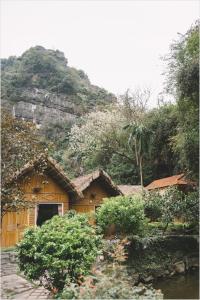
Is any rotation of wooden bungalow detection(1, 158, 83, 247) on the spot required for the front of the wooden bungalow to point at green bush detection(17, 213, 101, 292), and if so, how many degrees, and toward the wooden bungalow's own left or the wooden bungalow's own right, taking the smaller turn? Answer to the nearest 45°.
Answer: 0° — it already faces it

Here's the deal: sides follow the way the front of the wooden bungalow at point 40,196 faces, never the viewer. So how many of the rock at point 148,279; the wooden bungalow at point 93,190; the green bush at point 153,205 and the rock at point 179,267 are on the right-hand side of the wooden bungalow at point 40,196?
0

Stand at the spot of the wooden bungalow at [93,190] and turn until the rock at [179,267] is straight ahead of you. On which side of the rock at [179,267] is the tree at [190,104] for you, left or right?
left

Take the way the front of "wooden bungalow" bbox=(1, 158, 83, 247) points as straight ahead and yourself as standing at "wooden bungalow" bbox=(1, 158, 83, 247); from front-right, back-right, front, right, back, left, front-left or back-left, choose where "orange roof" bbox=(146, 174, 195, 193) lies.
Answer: back-left

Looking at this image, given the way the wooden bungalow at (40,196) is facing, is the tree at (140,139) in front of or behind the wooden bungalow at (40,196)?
behind

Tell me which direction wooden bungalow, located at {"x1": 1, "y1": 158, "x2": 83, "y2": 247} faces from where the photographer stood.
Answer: facing the viewer

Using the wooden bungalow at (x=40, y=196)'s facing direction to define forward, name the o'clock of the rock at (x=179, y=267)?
The rock is roughly at 10 o'clock from the wooden bungalow.

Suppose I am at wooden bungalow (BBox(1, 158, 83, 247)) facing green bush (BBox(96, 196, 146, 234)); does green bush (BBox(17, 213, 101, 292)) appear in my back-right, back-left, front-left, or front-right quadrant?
front-right

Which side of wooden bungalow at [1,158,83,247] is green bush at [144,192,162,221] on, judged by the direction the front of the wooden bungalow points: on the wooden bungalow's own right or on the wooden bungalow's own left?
on the wooden bungalow's own left

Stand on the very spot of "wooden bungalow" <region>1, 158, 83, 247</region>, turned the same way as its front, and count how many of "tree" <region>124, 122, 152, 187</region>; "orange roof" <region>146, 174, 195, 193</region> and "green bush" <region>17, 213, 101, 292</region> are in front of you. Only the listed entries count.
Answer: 1

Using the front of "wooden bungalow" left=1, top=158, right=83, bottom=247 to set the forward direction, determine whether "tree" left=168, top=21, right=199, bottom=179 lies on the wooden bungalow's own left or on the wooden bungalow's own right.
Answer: on the wooden bungalow's own left

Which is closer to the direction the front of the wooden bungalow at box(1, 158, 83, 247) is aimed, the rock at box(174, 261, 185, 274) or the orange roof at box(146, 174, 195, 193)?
the rock

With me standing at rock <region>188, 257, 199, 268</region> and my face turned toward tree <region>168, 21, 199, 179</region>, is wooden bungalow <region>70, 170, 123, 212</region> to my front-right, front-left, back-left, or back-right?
front-left
